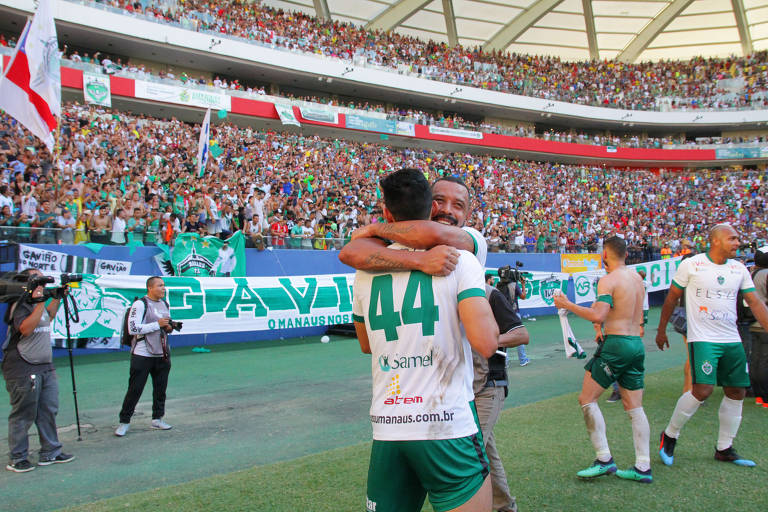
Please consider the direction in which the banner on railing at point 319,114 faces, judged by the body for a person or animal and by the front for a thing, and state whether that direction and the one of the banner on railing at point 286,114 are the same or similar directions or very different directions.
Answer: same or similar directions

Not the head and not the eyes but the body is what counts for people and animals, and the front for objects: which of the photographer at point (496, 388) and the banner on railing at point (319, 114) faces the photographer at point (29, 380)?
the banner on railing

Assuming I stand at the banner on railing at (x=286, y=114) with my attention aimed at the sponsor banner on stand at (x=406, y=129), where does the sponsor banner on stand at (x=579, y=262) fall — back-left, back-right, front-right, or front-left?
front-right

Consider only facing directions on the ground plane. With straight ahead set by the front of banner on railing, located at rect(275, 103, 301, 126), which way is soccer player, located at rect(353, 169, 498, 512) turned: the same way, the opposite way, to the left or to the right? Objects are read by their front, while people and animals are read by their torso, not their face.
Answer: the opposite way

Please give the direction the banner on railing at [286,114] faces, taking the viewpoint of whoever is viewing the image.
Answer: facing the viewer

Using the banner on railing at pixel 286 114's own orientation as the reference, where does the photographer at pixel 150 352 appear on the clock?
The photographer is roughly at 12 o'clock from the banner on railing.

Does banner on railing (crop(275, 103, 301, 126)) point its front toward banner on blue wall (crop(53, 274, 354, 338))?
yes

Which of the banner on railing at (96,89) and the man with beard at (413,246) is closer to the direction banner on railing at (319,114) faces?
the man with beard

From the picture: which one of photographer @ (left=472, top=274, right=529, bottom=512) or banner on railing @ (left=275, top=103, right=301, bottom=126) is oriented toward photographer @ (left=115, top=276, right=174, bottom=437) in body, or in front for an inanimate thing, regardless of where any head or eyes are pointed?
the banner on railing

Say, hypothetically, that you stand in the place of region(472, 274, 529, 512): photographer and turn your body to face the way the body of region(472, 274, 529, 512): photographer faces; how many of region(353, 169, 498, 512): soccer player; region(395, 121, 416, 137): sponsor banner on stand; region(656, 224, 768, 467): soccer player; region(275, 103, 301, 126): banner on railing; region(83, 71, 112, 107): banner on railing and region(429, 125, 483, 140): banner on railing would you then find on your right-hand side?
1

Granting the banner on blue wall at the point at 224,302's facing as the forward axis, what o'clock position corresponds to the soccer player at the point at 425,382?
The soccer player is roughly at 12 o'clock from the banner on blue wall.

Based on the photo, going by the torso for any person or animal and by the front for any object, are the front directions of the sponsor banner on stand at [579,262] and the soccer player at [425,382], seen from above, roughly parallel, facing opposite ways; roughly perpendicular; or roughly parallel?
roughly parallel, facing opposite ways

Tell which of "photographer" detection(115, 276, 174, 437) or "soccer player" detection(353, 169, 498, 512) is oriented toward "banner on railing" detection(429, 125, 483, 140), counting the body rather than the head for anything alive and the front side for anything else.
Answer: the soccer player

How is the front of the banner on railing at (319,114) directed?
toward the camera
